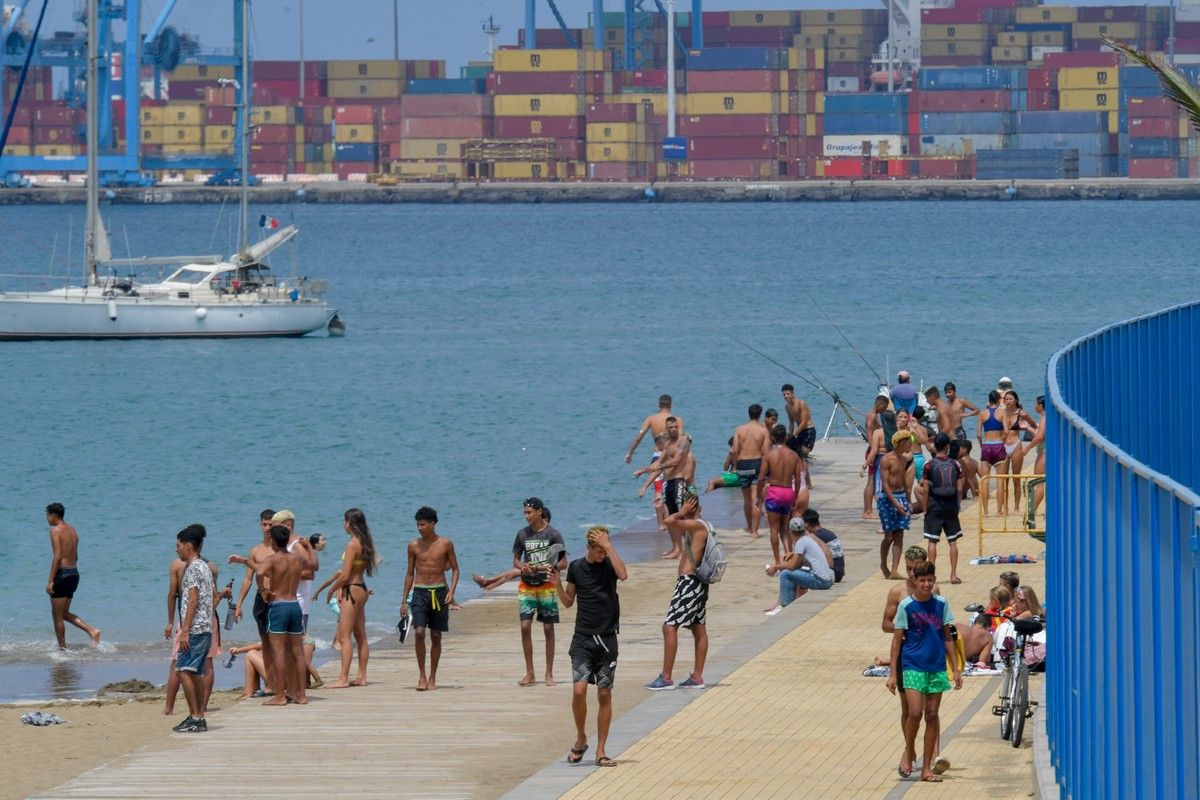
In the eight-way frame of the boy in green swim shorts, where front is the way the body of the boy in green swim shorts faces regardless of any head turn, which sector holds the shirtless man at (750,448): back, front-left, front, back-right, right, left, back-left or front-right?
back

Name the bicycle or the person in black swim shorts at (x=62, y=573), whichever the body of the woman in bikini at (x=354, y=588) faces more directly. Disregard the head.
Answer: the person in black swim shorts

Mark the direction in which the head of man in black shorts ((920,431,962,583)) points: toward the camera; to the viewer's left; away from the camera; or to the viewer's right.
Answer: away from the camera

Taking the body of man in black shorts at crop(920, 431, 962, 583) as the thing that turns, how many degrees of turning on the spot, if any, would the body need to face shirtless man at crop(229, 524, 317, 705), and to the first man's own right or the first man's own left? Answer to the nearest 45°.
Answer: approximately 135° to the first man's own left

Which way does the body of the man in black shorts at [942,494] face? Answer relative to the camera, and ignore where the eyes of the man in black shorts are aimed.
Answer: away from the camera

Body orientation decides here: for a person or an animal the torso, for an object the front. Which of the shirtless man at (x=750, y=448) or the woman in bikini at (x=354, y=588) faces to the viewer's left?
the woman in bikini

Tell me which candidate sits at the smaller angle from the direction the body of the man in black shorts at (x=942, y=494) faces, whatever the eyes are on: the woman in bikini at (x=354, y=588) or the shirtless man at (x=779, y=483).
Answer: the shirtless man

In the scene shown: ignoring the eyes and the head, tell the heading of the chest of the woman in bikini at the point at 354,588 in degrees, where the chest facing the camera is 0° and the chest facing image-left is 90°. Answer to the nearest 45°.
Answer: approximately 90°

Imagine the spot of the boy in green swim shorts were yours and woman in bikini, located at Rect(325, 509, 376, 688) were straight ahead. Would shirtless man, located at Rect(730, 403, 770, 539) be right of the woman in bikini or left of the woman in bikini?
right
